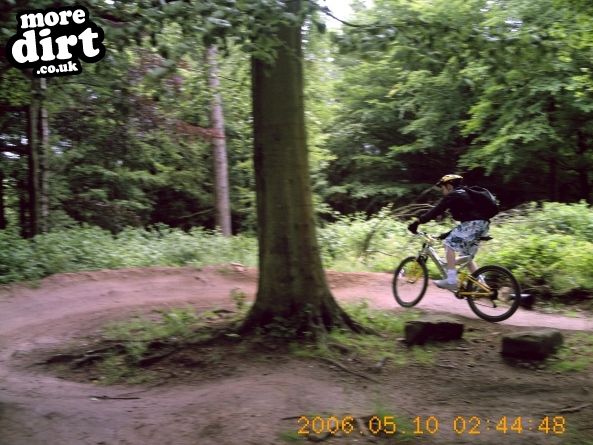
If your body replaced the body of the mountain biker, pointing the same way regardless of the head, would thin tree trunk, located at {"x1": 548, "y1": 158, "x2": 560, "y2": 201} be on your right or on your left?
on your right

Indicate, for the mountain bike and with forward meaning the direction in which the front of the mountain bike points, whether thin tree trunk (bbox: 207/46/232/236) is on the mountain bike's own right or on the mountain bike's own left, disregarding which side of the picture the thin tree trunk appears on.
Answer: on the mountain bike's own right

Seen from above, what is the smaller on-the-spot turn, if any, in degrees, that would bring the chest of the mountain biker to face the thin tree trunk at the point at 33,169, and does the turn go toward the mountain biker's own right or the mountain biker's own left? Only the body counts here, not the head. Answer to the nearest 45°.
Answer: approximately 45° to the mountain biker's own right

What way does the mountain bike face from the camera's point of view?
to the viewer's left

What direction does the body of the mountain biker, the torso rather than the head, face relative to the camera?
to the viewer's left

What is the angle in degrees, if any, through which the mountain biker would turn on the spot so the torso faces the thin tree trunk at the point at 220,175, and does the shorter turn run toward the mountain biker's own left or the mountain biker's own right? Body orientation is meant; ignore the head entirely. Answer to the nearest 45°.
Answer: approximately 45° to the mountain biker's own right

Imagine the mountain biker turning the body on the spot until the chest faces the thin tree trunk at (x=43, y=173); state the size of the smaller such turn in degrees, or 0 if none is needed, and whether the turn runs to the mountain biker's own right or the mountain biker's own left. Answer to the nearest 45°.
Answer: approximately 45° to the mountain biker's own right

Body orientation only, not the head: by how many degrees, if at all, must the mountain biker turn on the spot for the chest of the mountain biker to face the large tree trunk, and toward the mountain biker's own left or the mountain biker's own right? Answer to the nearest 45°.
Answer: approximately 45° to the mountain biker's own left
